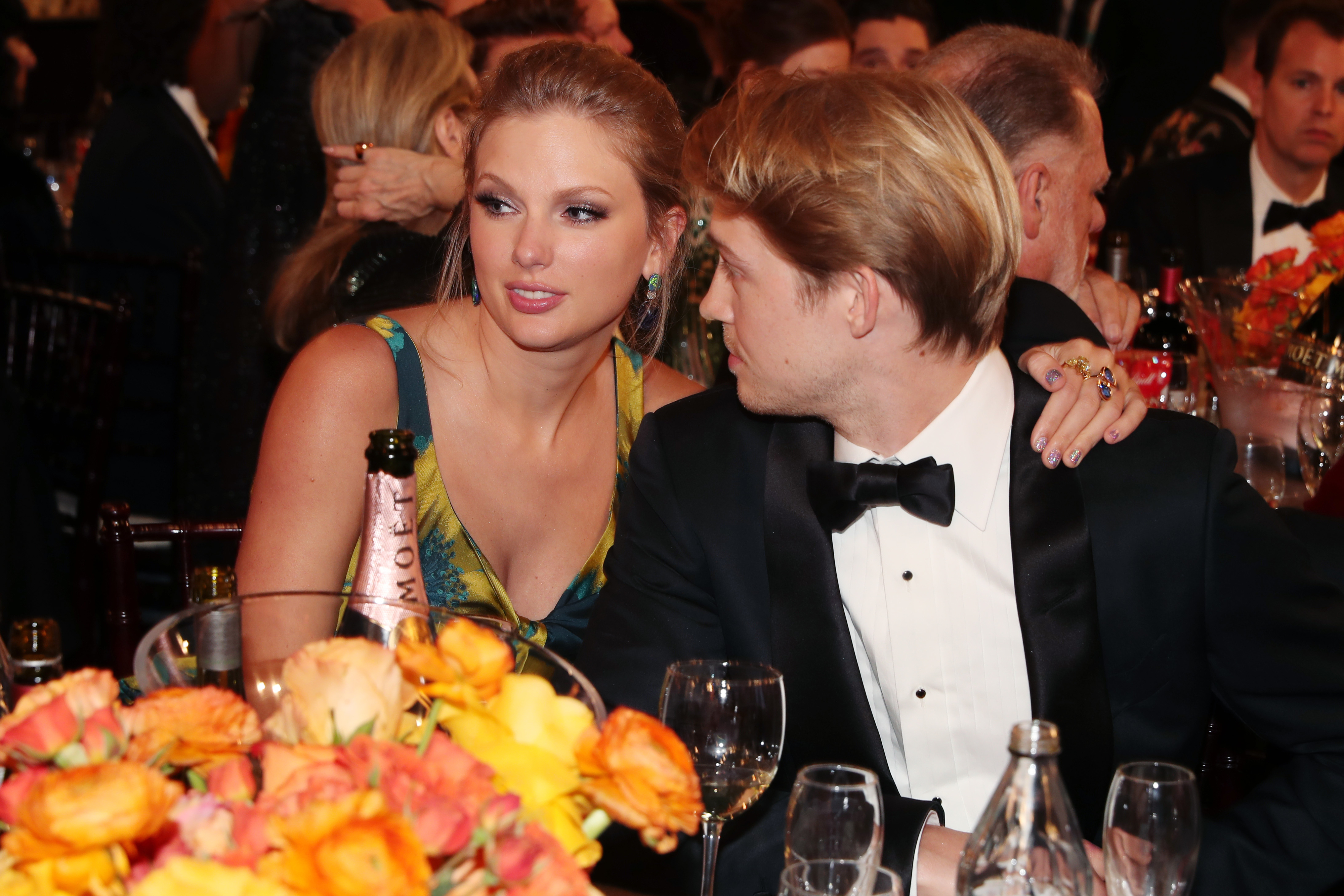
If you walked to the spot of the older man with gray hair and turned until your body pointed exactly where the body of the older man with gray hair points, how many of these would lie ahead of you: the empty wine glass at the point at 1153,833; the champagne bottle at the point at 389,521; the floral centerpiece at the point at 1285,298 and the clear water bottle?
1

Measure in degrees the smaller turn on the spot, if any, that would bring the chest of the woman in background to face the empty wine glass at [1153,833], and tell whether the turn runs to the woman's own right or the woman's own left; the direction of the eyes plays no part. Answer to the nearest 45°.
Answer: approximately 135° to the woman's own right

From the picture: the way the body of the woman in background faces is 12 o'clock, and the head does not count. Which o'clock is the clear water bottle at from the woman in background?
The clear water bottle is roughly at 4 o'clock from the woman in background.

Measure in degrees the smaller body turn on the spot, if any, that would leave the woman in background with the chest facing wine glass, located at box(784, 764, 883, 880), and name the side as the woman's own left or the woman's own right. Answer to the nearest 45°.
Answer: approximately 135° to the woman's own right

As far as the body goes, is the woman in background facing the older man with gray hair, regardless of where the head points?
no

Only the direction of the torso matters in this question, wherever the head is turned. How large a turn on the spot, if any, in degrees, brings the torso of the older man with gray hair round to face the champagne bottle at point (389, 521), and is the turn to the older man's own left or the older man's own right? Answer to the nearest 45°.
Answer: approximately 135° to the older man's own right

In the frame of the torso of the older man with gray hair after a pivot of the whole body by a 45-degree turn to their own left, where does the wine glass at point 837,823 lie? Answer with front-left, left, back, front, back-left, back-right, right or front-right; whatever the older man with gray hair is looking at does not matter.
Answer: back

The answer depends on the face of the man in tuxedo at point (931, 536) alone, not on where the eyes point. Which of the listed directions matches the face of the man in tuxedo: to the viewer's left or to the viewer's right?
to the viewer's left

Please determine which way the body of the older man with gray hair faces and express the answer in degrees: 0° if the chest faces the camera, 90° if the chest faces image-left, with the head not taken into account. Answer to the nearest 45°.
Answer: approximately 225°
